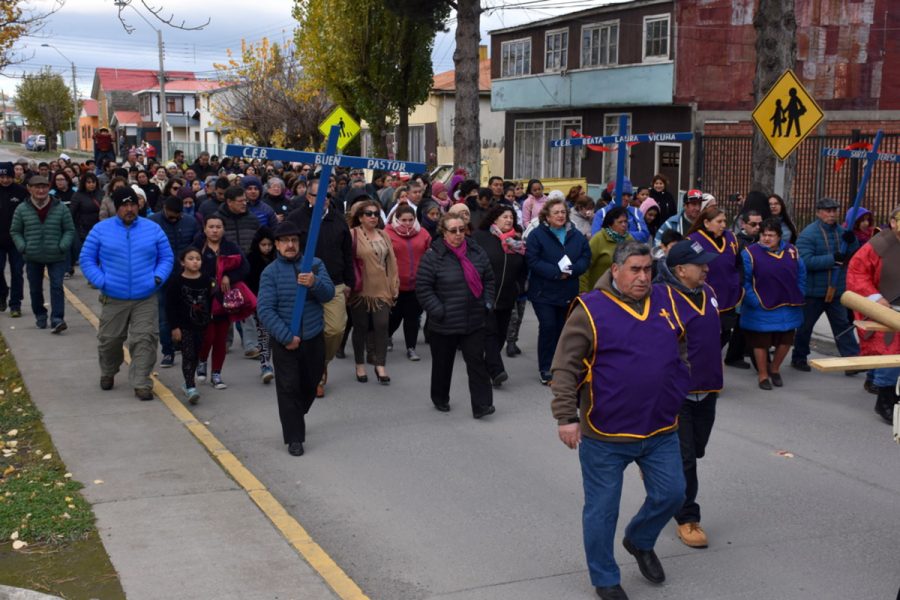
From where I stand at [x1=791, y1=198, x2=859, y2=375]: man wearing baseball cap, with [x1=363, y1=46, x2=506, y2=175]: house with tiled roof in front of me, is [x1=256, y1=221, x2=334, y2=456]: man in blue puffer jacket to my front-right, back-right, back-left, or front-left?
back-left

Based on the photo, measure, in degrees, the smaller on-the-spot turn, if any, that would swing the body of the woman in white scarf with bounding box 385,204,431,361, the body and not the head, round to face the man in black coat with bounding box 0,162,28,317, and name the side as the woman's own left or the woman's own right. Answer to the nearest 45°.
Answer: approximately 135° to the woman's own right

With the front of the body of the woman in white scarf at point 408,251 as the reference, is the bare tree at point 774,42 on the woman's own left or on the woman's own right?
on the woman's own left

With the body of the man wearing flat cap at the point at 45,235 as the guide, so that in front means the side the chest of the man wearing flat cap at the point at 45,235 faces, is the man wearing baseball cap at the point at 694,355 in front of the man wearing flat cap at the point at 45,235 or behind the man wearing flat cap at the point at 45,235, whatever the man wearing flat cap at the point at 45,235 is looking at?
in front

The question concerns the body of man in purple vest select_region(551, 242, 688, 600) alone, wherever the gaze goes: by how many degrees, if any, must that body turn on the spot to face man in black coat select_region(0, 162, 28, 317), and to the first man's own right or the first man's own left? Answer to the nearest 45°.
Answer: approximately 180°

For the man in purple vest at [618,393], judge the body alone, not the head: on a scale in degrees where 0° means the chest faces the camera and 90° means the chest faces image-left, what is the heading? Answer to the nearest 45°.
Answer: approximately 315°

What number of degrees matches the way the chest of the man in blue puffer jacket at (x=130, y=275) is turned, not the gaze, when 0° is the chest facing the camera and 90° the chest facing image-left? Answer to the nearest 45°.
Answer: approximately 0°

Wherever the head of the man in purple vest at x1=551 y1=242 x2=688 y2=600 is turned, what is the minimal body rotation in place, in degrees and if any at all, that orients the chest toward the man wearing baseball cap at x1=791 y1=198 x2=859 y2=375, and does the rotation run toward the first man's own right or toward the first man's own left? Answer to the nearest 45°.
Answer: approximately 135° to the first man's own left

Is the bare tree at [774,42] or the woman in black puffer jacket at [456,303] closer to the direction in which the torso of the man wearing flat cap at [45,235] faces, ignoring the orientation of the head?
the woman in black puffer jacket

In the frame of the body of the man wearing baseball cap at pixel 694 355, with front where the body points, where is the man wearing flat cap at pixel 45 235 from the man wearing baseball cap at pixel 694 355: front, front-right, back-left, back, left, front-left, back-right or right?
back

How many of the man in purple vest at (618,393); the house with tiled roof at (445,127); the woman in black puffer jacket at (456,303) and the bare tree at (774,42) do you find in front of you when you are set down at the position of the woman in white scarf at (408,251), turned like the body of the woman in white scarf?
2

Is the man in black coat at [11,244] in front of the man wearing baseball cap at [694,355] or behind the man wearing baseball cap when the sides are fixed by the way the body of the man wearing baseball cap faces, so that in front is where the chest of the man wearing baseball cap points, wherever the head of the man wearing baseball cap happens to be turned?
behind

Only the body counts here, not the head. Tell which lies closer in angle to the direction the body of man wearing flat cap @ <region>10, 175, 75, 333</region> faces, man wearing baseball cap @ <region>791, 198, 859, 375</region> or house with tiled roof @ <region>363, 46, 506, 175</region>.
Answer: the man wearing baseball cap
